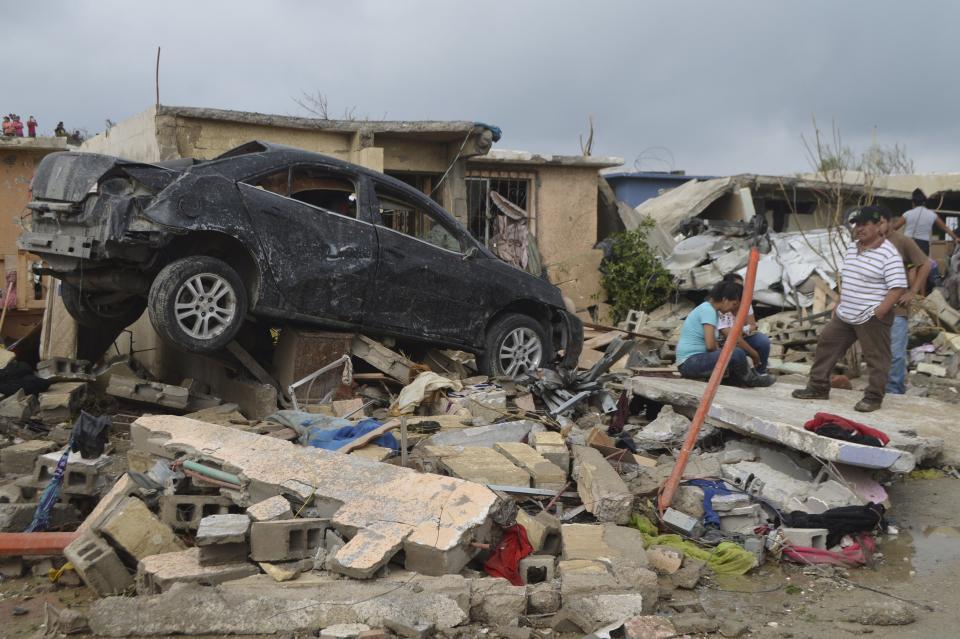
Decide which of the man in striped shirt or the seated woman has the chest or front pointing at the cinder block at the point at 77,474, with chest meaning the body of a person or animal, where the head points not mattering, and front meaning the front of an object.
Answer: the man in striped shirt

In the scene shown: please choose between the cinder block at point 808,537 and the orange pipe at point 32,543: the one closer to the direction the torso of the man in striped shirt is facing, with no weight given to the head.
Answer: the orange pipe

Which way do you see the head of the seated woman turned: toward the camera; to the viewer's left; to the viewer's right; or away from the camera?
to the viewer's right

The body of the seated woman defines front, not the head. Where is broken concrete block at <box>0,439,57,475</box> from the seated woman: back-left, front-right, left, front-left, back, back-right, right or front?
back-right

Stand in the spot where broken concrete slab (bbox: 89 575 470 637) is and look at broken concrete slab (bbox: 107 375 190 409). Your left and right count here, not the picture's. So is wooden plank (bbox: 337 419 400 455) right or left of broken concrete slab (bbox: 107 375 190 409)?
right

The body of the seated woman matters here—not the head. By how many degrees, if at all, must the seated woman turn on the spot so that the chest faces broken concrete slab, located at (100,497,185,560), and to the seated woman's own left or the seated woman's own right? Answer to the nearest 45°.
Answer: approximately 135° to the seated woman's own right

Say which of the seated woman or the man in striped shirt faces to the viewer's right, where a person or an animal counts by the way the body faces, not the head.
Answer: the seated woman

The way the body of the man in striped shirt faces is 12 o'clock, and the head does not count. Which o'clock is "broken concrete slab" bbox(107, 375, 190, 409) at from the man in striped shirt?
The broken concrete slab is roughly at 1 o'clock from the man in striped shirt.

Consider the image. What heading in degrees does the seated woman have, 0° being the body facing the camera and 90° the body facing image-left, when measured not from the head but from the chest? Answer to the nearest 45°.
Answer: approximately 270°

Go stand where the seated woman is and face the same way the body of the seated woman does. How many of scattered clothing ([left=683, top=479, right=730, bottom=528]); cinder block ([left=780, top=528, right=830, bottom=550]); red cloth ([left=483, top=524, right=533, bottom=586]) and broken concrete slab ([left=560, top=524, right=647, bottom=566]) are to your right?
4

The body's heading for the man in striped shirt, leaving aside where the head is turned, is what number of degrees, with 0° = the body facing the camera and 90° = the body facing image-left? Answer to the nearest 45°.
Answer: approximately 45°

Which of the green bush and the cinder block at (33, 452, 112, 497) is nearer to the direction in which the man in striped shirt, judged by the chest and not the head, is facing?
the cinder block
